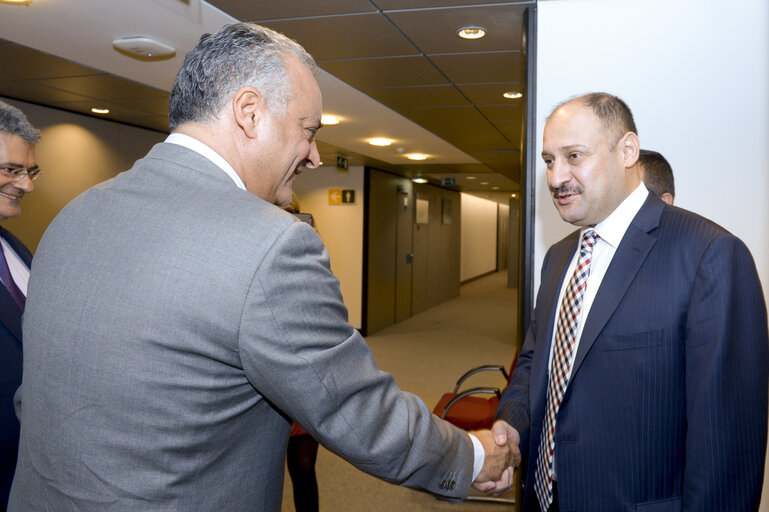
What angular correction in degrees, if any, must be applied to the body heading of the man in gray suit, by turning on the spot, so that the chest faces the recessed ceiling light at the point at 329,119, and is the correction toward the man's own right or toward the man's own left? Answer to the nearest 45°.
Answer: approximately 45° to the man's own left

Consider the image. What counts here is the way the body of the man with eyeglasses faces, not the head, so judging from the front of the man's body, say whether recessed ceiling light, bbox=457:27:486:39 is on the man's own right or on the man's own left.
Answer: on the man's own left

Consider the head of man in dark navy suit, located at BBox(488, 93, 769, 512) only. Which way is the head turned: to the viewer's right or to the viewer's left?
to the viewer's left

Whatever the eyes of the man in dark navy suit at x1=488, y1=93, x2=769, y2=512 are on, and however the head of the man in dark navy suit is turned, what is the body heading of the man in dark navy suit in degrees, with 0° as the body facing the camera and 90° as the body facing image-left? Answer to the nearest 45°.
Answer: approximately 45°

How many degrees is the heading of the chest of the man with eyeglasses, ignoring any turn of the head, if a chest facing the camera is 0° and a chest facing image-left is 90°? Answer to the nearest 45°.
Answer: approximately 315°

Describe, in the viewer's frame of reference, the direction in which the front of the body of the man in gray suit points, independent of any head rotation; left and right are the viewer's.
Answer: facing away from the viewer and to the right of the viewer

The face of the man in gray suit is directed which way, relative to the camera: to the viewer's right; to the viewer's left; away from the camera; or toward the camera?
to the viewer's right

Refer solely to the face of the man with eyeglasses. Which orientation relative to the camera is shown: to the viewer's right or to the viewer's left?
to the viewer's right

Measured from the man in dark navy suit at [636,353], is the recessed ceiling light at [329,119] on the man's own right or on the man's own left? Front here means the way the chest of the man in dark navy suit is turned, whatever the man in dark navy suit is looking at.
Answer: on the man's own right

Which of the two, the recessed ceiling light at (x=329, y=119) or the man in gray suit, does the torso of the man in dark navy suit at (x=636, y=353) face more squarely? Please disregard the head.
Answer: the man in gray suit

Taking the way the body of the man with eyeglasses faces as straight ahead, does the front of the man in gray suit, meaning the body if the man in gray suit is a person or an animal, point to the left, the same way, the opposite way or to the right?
to the left

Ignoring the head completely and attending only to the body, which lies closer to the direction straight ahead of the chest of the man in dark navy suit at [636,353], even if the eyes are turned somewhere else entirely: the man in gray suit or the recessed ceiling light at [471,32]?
the man in gray suit

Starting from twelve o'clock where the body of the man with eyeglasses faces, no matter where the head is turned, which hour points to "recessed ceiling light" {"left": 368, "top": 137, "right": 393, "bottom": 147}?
The recessed ceiling light is roughly at 9 o'clock from the man with eyeglasses.
